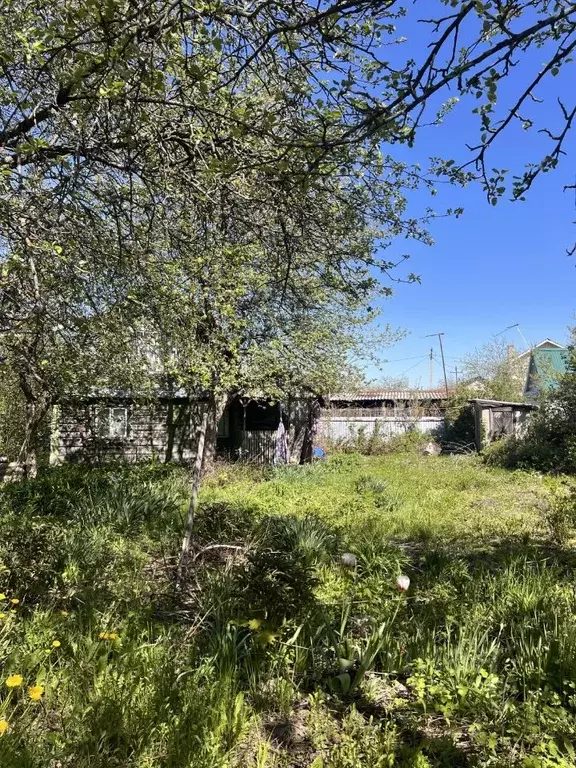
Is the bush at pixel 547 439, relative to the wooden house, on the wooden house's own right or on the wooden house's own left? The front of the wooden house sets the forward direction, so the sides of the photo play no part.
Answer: on the wooden house's own left

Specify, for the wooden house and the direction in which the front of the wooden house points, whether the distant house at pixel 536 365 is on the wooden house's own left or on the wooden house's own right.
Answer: on the wooden house's own left

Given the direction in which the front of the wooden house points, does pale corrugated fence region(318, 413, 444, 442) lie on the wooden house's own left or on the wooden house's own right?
on the wooden house's own left

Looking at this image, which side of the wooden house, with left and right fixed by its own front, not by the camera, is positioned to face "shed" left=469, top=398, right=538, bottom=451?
left

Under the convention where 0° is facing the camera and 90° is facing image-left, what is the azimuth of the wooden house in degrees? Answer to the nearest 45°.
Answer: approximately 0°

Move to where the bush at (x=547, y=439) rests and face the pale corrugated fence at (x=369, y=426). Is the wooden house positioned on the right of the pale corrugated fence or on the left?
left
